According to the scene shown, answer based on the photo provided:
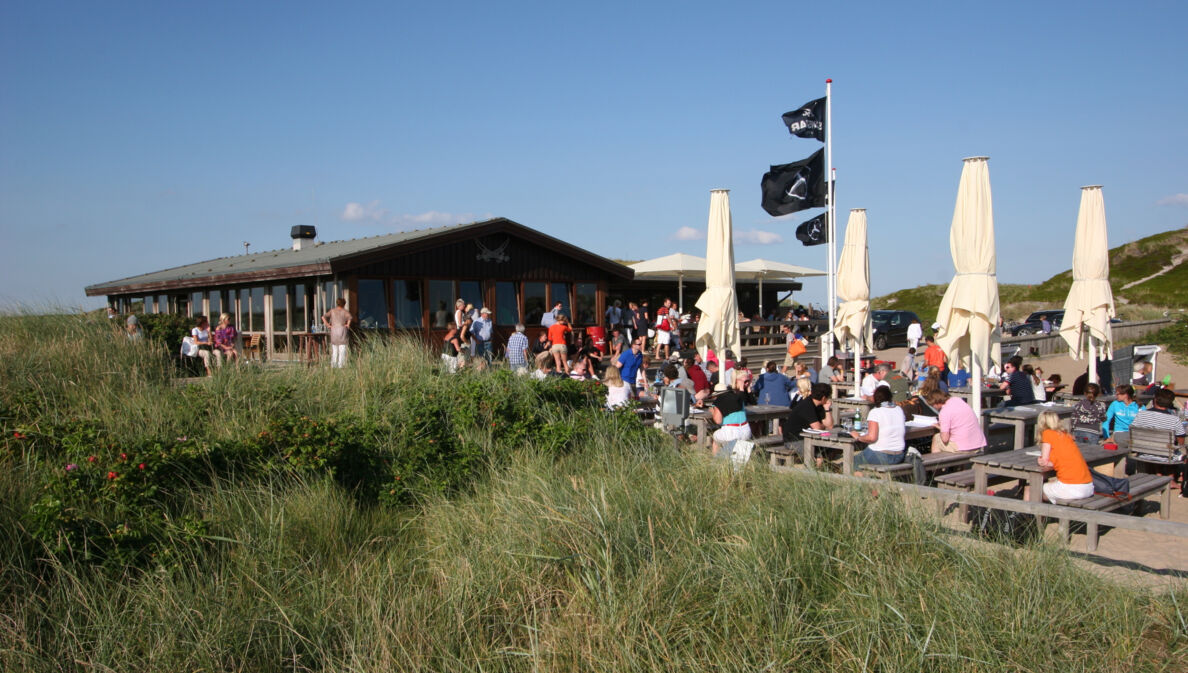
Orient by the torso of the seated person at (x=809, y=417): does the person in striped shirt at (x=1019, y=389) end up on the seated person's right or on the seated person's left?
on the seated person's left

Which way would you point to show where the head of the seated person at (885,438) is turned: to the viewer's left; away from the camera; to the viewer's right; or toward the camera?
away from the camera

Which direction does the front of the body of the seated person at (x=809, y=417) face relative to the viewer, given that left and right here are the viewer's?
facing to the right of the viewer

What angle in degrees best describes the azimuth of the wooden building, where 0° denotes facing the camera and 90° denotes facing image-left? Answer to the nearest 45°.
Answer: approximately 315°

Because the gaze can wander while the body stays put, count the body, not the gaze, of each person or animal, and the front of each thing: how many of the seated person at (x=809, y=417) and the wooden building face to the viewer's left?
0

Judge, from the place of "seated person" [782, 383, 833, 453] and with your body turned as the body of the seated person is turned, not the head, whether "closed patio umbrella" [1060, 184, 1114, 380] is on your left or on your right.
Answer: on your left

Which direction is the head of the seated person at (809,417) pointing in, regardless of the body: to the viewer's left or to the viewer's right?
to the viewer's right

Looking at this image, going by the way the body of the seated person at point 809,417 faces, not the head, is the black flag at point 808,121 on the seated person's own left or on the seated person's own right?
on the seated person's own left

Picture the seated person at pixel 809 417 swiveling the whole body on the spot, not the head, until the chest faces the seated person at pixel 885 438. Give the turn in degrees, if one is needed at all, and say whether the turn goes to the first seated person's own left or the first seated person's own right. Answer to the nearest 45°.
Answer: approximately 45° to the first seated person's own right
